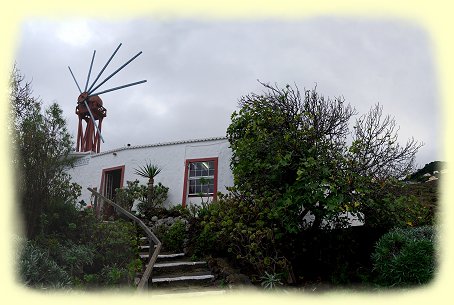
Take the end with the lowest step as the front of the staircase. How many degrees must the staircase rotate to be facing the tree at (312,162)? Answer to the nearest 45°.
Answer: approximately 90° to its left

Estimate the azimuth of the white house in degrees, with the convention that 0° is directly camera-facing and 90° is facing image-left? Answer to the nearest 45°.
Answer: approximately 45°

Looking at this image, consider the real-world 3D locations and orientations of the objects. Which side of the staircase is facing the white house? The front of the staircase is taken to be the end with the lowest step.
back

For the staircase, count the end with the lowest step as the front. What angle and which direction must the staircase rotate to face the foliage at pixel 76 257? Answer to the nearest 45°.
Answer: approximately 45° to its right

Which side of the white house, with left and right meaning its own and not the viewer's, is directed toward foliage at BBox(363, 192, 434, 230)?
left

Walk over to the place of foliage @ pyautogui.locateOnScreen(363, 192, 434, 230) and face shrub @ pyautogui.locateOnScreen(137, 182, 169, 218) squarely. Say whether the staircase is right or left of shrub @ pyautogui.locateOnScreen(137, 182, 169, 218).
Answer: left
